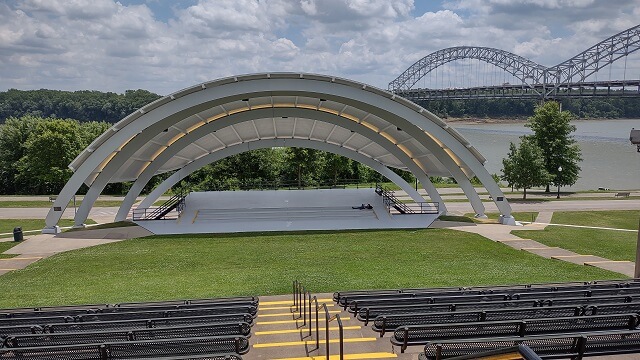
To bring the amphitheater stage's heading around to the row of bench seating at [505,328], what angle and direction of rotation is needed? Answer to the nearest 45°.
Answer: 0° — it already faces it

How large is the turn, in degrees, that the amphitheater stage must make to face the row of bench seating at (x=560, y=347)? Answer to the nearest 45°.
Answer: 0° — it already faces it

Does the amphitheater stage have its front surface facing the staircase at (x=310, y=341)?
yes

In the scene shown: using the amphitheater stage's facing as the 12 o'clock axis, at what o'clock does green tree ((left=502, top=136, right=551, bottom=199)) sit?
The green tree is roughly at 8 o'clock from the amphitheater stage.

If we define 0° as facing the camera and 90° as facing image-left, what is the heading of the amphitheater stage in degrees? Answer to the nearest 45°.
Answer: approximately 0°

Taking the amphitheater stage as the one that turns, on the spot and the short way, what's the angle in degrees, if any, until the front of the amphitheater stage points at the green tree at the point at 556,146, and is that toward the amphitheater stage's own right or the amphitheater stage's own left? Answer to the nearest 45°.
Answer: approximately 135° to the amphitheater stage's own left

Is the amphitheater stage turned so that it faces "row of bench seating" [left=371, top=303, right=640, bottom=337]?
yes

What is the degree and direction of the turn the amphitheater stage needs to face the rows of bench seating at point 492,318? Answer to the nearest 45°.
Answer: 0° — it already faces it
